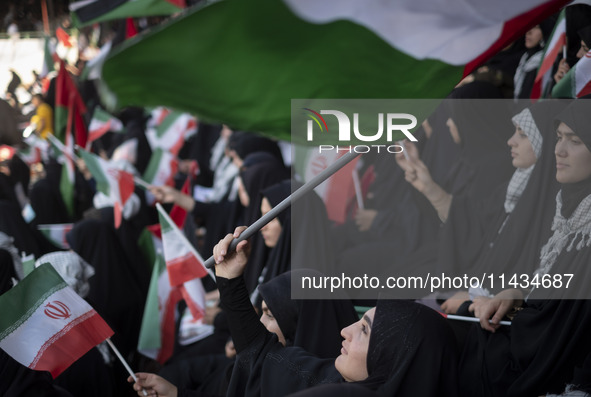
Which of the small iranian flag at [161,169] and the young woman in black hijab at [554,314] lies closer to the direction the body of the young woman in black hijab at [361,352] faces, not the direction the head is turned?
the small iranian flag

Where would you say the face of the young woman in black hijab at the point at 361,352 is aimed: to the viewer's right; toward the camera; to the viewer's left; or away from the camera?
to the viewer's left

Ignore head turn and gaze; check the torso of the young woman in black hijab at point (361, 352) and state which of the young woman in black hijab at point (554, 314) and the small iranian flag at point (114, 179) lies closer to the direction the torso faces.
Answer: the small iranian flag

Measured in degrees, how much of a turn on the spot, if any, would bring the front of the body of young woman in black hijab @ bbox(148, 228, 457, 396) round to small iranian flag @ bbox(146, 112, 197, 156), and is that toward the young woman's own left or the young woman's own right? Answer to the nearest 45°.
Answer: approximately 90° to the young woman's own right

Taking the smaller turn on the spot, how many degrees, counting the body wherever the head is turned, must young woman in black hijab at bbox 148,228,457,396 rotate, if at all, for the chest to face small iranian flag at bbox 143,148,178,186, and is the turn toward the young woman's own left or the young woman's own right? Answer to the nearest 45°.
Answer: approximately 90° to the young woman's own right

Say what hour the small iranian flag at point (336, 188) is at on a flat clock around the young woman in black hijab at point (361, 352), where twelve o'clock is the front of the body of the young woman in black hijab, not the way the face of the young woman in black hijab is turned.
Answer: The small iranian flag is roughly at 3 o'clock from the young woman in black hijab.

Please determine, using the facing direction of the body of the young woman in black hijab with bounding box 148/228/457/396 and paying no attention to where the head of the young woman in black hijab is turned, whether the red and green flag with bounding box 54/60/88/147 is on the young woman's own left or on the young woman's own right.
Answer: on the young woman's own right

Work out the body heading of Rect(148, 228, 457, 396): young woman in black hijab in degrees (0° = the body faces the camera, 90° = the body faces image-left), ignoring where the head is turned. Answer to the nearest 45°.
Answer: approximately 90°
